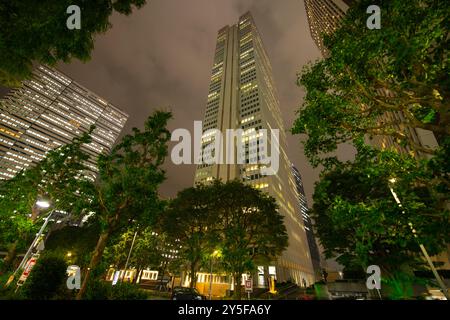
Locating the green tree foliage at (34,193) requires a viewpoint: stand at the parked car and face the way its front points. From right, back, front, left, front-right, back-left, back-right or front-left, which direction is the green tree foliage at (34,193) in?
back
